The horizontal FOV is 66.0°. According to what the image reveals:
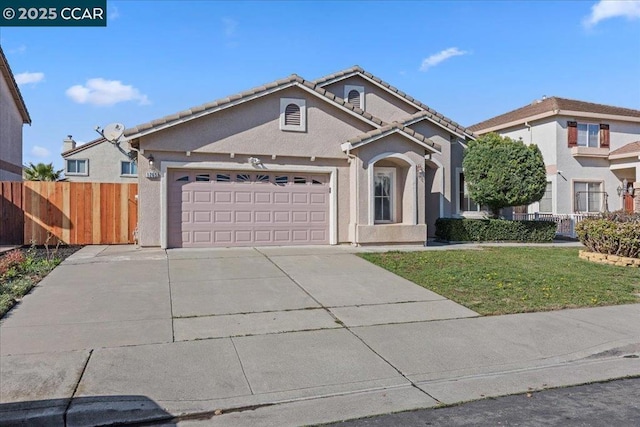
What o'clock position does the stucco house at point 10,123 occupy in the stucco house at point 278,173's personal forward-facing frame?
the stucco house at point 10,123 is roughly at 4 o'clock from the stucco house at point 278,173.

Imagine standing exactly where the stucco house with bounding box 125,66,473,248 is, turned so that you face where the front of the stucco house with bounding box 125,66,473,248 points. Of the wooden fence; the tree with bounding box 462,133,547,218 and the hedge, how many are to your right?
1

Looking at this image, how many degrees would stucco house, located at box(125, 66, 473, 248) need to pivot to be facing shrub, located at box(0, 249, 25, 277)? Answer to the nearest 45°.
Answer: approximately 45° to its right

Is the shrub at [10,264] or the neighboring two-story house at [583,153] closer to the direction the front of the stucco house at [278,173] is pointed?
the shrub

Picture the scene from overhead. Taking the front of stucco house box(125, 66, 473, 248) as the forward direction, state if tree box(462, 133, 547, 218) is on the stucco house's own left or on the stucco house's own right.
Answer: on the stucco house's own left

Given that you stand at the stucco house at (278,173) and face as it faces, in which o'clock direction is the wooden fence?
The wooden fence is roughly at 3 o'clock from the stucco house.

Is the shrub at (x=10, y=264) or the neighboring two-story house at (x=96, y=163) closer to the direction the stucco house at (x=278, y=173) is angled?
the shrub

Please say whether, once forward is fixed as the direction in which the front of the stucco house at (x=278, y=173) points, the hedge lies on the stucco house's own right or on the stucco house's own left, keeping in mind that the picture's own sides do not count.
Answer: on the stucco house's own left

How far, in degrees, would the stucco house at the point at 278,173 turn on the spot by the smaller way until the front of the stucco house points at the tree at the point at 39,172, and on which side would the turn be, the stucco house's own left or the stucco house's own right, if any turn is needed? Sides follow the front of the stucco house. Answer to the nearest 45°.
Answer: approximately 135° to the stucco house's own right

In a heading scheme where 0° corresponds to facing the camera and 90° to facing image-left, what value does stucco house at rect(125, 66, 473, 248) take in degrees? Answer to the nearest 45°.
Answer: approximately 0°

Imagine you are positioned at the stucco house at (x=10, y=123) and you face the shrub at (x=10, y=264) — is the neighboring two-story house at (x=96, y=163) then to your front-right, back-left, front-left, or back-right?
back-left

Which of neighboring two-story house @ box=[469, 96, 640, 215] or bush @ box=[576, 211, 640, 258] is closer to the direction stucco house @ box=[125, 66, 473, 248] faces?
the bush

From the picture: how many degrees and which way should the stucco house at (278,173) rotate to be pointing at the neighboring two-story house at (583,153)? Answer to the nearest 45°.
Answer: approximately 135° to its left

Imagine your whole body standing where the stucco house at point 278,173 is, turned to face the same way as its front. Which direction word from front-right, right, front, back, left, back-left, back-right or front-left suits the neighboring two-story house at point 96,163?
back-right
